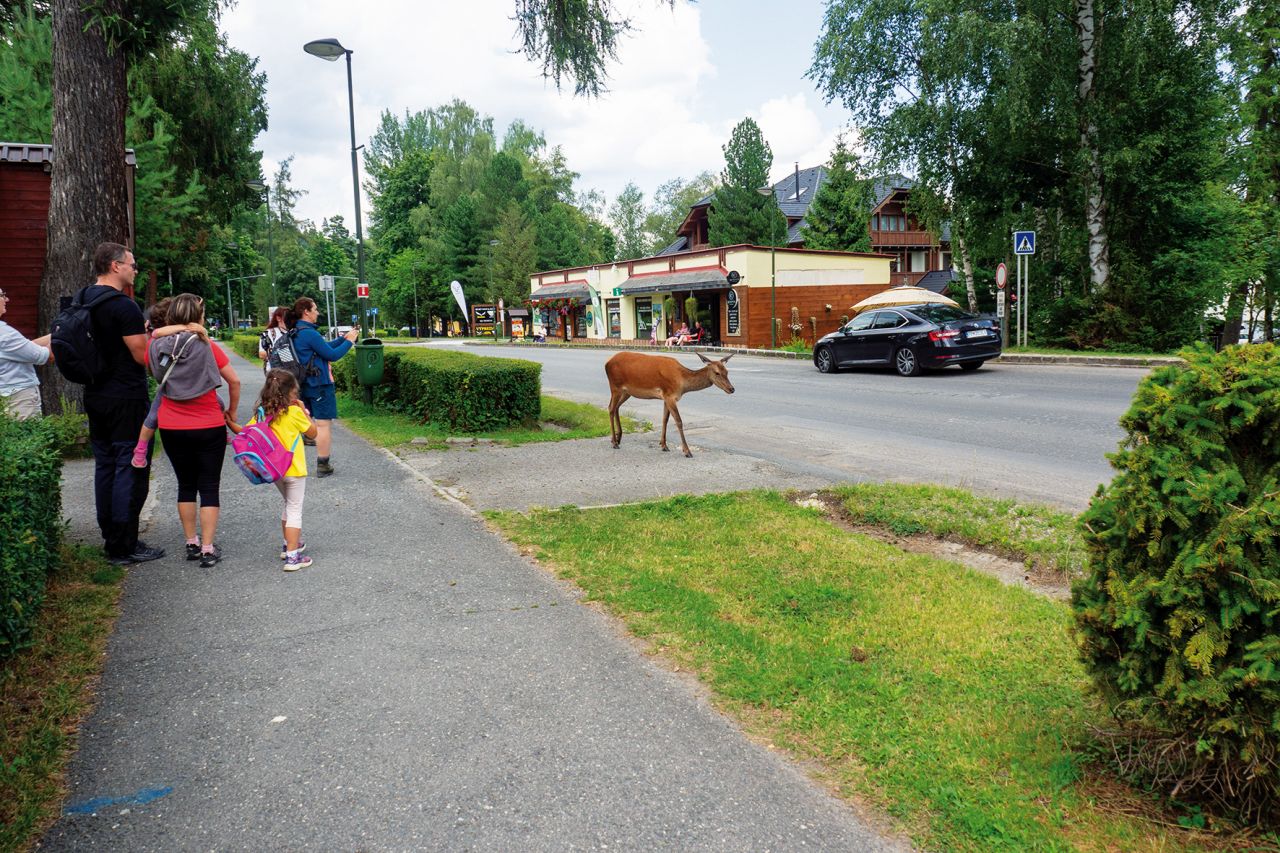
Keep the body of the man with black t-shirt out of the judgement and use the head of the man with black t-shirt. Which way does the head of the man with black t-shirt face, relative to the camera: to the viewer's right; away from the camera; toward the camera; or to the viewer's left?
to the viewer's right

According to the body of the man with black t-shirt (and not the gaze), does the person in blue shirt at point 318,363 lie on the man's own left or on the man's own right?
on the man's own left

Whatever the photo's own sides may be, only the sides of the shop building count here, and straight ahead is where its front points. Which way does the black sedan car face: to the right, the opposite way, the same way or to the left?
to the right

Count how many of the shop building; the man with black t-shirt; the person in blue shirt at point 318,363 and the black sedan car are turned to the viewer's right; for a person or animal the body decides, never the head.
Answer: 2

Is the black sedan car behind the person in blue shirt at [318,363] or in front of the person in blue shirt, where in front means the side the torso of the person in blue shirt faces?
in front

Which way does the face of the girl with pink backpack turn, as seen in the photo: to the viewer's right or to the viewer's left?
to the viewer's right

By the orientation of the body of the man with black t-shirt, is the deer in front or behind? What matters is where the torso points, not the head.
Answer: in front

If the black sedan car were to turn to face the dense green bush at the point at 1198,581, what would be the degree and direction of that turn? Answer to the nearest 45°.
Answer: approximately 135° to its left

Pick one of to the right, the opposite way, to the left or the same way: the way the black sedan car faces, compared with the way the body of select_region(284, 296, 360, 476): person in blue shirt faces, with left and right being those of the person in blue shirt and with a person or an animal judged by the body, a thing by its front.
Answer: to the left

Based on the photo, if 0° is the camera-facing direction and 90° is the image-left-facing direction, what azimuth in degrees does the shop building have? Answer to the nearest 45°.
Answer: approximately 45°

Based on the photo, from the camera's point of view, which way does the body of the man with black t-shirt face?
to the viewer's right

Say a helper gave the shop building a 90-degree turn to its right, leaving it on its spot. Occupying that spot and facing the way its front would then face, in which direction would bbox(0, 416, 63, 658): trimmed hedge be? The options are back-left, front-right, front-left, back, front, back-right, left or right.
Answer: back-left
